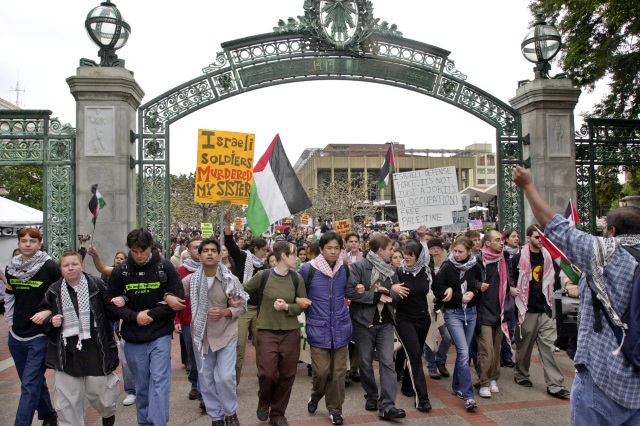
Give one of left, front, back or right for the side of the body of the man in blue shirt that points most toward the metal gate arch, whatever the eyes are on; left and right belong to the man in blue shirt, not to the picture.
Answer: front

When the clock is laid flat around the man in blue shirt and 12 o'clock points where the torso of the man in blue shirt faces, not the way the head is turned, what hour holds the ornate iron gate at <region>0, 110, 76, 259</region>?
The ornate iron gate is roughly at 11 o'clock from the man in blue shirt.

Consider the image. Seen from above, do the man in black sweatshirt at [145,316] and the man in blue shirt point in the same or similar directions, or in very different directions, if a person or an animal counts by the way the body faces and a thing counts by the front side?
very different directions

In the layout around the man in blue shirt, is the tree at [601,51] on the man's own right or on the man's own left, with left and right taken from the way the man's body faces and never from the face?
on the man's own right

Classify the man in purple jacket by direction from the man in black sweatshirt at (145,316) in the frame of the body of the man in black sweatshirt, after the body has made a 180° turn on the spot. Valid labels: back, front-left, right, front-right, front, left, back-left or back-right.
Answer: right

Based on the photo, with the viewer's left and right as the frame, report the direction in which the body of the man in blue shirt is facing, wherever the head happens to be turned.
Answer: facing away from the viewer and to the left of the viewer

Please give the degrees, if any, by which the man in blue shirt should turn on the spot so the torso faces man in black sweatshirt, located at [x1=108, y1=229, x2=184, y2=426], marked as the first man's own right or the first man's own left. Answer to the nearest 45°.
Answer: approximately 45° to the first man's own left

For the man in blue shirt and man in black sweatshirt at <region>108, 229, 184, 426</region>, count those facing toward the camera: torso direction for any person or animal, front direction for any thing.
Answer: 1

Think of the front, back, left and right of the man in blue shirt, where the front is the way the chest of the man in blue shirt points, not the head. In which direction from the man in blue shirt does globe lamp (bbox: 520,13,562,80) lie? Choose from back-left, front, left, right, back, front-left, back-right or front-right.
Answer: front-right

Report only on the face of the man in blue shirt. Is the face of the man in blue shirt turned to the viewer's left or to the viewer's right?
to the viewer's left
